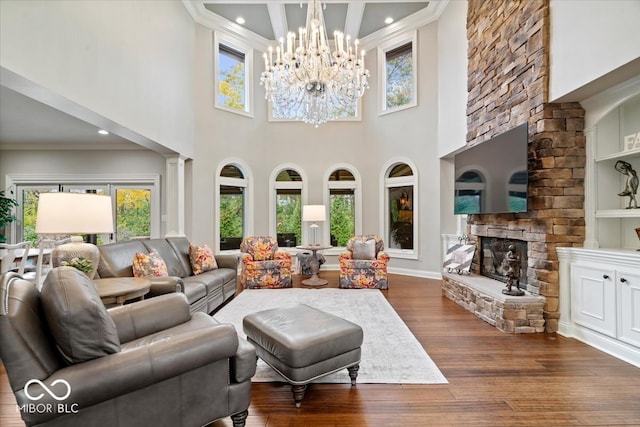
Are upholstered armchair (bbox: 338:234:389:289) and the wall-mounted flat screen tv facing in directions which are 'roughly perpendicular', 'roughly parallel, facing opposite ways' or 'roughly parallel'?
roughly perpendicular

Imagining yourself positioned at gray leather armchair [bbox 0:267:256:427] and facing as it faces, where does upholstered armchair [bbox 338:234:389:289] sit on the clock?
The upholstered armchair is roughly at 11 o'clock from the gray leather armchair.

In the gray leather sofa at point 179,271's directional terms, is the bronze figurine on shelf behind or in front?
in front

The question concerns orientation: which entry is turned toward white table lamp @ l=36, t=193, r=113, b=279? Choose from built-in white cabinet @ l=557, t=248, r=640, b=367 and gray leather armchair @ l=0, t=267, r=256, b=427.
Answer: the built-in white cabinet

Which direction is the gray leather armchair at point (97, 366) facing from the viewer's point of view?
to the viewer's right

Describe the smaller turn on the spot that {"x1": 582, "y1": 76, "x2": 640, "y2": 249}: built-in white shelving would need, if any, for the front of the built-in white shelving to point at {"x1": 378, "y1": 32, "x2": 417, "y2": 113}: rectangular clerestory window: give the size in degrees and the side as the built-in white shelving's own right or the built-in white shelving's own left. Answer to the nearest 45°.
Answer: approximately 90° to the built-in white shelving's own right

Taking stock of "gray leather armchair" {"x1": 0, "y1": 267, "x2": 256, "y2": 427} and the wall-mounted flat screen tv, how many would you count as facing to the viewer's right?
1

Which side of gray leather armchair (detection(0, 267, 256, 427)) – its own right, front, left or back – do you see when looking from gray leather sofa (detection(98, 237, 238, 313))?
left

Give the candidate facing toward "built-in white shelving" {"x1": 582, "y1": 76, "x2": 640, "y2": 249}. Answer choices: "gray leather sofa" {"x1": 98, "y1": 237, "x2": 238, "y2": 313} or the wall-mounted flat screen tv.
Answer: the gray leather sofa

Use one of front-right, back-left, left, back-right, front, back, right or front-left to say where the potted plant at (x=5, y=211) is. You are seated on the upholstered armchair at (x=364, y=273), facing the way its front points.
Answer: right

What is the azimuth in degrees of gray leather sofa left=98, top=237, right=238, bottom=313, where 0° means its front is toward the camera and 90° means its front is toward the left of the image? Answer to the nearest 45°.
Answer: approximately 315°
